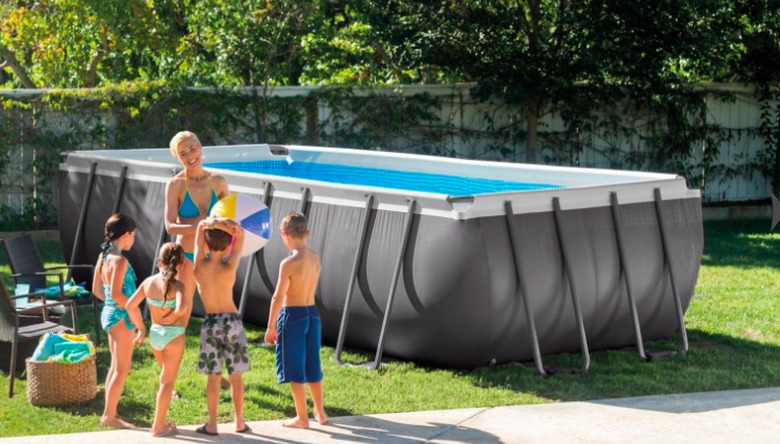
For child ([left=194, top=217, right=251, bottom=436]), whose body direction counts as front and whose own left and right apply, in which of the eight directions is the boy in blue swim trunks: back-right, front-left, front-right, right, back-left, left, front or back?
right

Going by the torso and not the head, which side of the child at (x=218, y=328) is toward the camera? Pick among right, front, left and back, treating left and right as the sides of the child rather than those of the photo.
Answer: back

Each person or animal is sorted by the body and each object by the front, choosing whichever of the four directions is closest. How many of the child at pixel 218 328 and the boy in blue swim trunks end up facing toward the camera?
0

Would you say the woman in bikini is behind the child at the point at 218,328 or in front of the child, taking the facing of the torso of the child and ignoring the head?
in front

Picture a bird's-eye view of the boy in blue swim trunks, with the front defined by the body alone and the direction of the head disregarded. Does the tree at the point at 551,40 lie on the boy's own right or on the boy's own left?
on the boy's own right

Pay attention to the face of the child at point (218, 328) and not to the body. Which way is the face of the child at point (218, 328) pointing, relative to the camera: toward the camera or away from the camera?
away from the camera

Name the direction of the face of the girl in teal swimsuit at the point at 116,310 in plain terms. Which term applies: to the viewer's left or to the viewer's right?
to the viewer's right

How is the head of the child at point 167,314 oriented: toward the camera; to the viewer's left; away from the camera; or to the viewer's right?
away from the camera

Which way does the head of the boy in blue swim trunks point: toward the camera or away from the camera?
away from the camera

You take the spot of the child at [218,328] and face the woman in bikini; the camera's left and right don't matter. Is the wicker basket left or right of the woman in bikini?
left

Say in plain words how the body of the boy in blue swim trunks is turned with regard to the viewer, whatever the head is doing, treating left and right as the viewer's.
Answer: facing away from the viewer and to the left of the viewer

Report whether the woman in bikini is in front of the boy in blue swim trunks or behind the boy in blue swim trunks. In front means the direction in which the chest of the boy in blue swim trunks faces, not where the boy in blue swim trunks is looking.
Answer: in front
